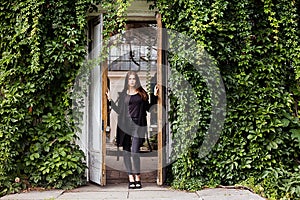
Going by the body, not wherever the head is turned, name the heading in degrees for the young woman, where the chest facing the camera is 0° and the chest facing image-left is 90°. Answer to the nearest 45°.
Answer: approximately 0°
